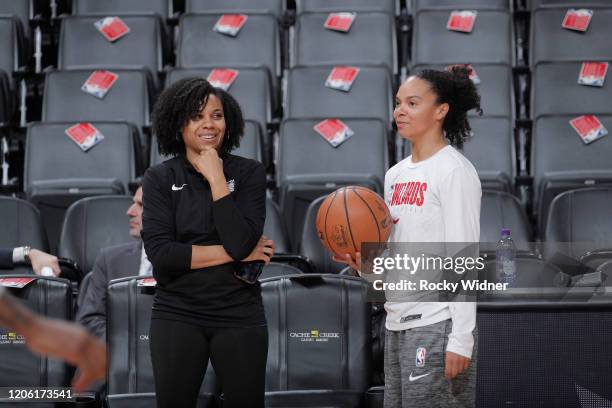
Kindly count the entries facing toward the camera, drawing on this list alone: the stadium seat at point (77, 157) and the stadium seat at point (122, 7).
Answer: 2

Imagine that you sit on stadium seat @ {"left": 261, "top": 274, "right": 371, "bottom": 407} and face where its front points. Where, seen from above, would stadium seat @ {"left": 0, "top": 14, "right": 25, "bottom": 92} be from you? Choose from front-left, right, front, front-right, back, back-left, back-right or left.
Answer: back-right

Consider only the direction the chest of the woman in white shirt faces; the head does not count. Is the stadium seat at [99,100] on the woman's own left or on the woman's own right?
on the woman's own right

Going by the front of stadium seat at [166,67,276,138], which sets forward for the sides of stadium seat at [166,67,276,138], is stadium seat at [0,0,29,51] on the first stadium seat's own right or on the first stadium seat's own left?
on the first stadium seat's own right

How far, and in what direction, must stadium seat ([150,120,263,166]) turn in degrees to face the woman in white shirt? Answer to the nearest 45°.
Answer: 0° — it already faces them

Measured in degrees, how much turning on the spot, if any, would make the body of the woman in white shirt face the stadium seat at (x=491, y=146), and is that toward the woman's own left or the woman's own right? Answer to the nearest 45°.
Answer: approximately 135° to the woman's own right

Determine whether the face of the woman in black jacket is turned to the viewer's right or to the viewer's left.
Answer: to the viewer's right

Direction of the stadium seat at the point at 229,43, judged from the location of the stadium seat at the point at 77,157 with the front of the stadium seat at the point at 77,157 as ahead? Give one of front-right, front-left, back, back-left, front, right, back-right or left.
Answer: back-left

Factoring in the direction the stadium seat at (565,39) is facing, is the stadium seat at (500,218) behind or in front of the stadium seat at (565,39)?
in front

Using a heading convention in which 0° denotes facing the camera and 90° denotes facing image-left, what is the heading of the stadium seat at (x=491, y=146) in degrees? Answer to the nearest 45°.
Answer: approximately 0°

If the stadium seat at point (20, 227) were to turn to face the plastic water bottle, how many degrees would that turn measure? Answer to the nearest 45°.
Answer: approximately 45° to its left
